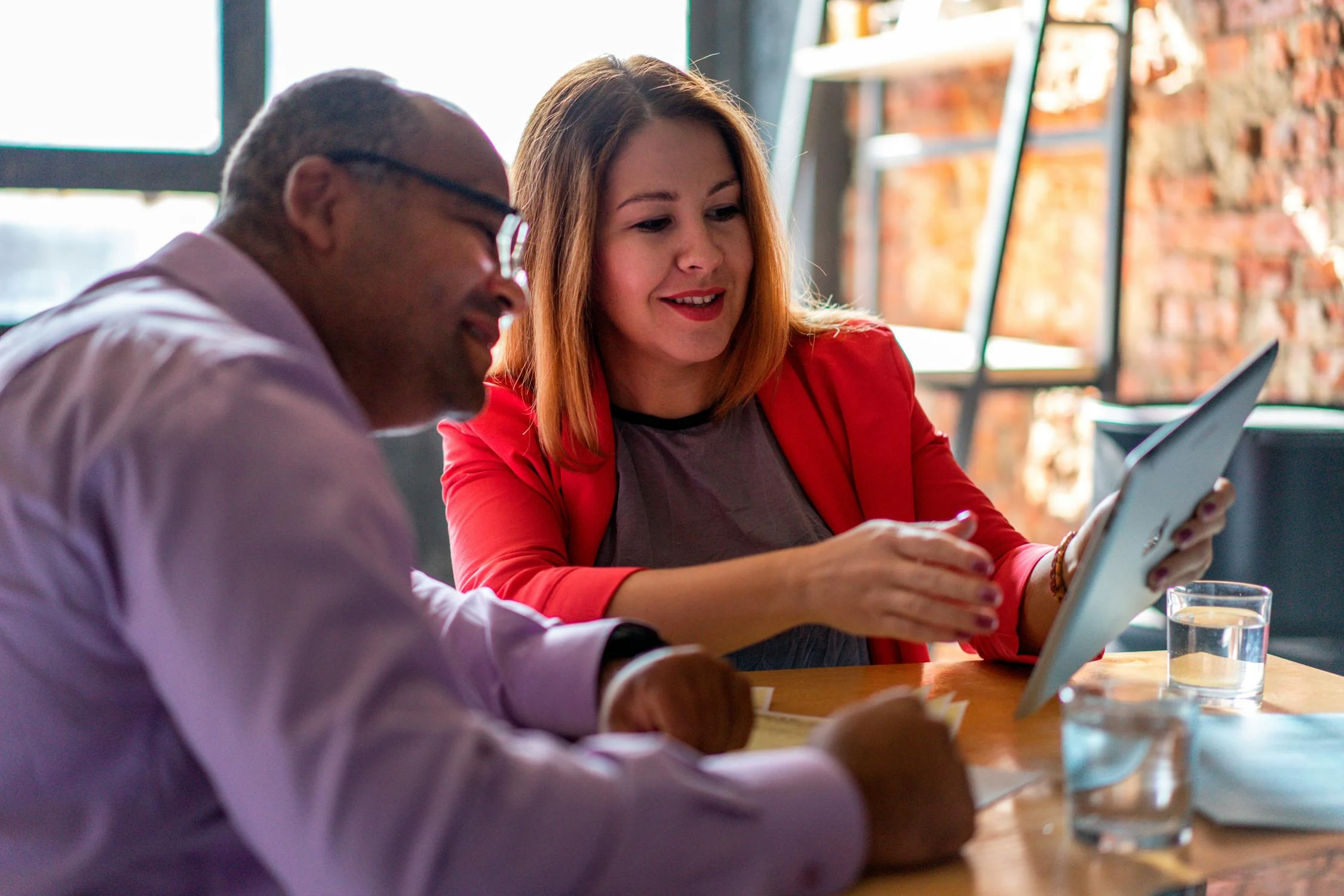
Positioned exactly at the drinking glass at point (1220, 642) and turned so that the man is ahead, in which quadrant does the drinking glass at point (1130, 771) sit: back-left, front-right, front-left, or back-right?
front-left

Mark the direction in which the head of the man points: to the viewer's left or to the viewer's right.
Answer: to the viewer's right

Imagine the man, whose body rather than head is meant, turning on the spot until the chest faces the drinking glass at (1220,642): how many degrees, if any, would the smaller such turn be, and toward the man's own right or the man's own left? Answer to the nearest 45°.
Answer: approximately 45° to the man's own left

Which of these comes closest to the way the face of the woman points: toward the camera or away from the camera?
toward the camera

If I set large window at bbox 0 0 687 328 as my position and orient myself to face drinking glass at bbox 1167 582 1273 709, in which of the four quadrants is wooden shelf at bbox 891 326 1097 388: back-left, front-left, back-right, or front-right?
front-left

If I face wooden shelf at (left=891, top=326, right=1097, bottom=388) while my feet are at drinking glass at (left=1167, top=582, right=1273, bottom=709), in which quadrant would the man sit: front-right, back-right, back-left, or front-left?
back-left

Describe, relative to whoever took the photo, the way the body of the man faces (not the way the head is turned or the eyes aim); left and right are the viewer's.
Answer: facing to the right of the viewer

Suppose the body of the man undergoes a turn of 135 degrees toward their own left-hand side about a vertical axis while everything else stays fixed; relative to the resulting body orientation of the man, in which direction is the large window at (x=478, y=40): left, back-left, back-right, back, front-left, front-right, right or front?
front-right

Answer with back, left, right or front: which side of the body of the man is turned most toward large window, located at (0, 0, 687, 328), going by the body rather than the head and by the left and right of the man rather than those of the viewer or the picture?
left
